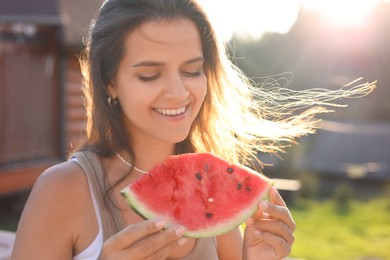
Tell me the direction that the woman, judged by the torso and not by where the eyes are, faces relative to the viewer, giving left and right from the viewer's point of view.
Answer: facing the viewer and to the right of the viewer
